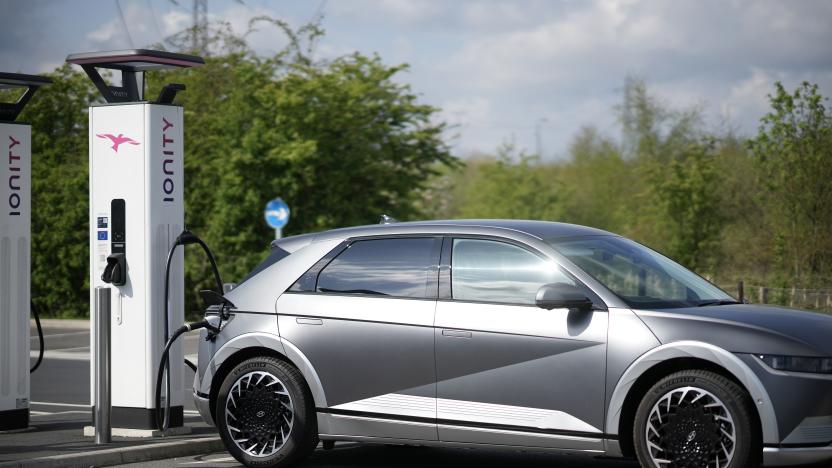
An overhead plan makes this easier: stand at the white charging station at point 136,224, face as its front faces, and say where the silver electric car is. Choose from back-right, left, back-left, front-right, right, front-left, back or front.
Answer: left

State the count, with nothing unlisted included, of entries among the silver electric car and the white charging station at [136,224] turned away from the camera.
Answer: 0

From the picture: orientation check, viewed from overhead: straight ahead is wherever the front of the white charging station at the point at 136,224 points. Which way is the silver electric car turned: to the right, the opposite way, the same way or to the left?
to the left

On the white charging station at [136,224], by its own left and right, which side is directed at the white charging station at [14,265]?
right

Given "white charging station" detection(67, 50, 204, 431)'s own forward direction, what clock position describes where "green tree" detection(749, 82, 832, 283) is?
The green tree is roughly at 6 o'clock from the white charging station.

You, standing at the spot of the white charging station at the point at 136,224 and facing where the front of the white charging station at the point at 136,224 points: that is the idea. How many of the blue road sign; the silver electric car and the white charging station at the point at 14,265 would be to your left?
1

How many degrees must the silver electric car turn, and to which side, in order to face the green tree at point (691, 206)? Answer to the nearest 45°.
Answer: approximately 135° to its left

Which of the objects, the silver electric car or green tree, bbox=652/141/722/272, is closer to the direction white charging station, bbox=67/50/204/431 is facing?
the silver electric car

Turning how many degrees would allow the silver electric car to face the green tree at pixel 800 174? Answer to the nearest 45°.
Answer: approximately 135° to its left

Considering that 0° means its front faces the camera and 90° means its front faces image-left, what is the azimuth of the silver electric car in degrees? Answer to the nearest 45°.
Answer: approximately 315°

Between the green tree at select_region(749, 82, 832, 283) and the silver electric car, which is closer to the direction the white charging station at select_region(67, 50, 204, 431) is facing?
the silver electric car
